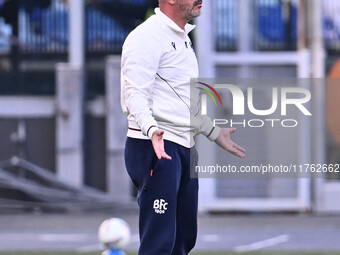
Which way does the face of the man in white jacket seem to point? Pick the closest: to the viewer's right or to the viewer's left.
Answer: to the viewer's right

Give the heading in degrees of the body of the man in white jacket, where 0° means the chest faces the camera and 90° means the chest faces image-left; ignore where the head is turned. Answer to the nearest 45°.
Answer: approximately 315°
